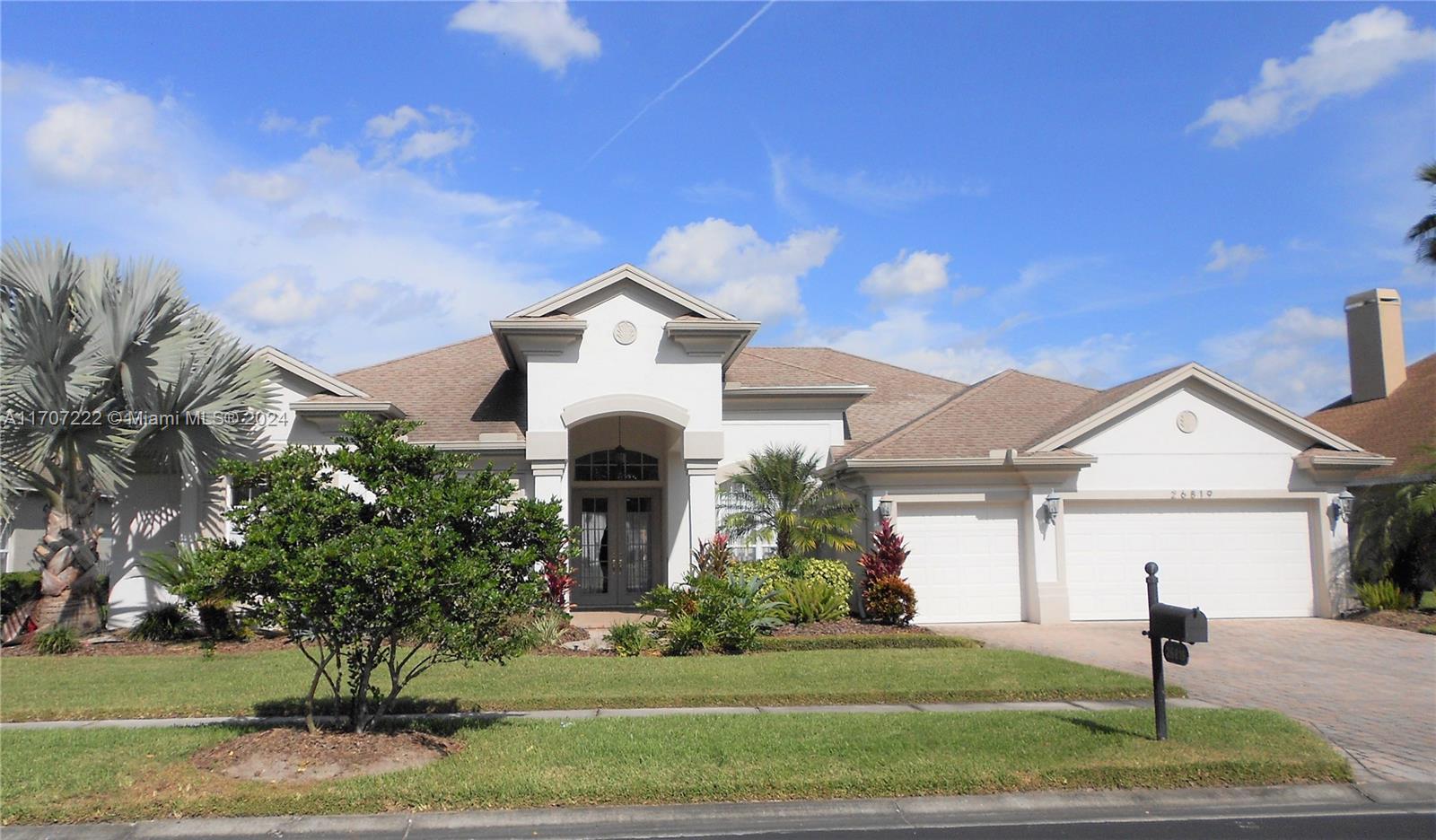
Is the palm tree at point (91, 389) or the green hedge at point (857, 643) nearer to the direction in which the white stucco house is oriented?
the green hedge

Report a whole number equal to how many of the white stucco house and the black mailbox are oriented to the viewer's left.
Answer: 0

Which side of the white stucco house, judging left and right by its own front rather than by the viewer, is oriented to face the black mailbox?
front

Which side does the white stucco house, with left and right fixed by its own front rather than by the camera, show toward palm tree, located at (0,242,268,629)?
right

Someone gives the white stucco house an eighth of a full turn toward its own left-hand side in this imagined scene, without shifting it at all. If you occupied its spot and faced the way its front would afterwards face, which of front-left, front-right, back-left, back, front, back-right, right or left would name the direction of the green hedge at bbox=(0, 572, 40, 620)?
back-right

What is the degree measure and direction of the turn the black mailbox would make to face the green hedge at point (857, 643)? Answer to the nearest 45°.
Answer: approximately 180°

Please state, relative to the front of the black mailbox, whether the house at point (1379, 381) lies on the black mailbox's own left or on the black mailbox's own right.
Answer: on the black mailbox's own left

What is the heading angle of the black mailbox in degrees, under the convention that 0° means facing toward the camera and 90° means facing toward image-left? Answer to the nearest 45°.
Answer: approximately 315°

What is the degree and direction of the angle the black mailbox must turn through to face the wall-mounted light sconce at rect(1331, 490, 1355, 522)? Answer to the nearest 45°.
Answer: approximately 135° to its left

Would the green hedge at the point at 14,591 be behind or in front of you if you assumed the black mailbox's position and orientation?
behind
